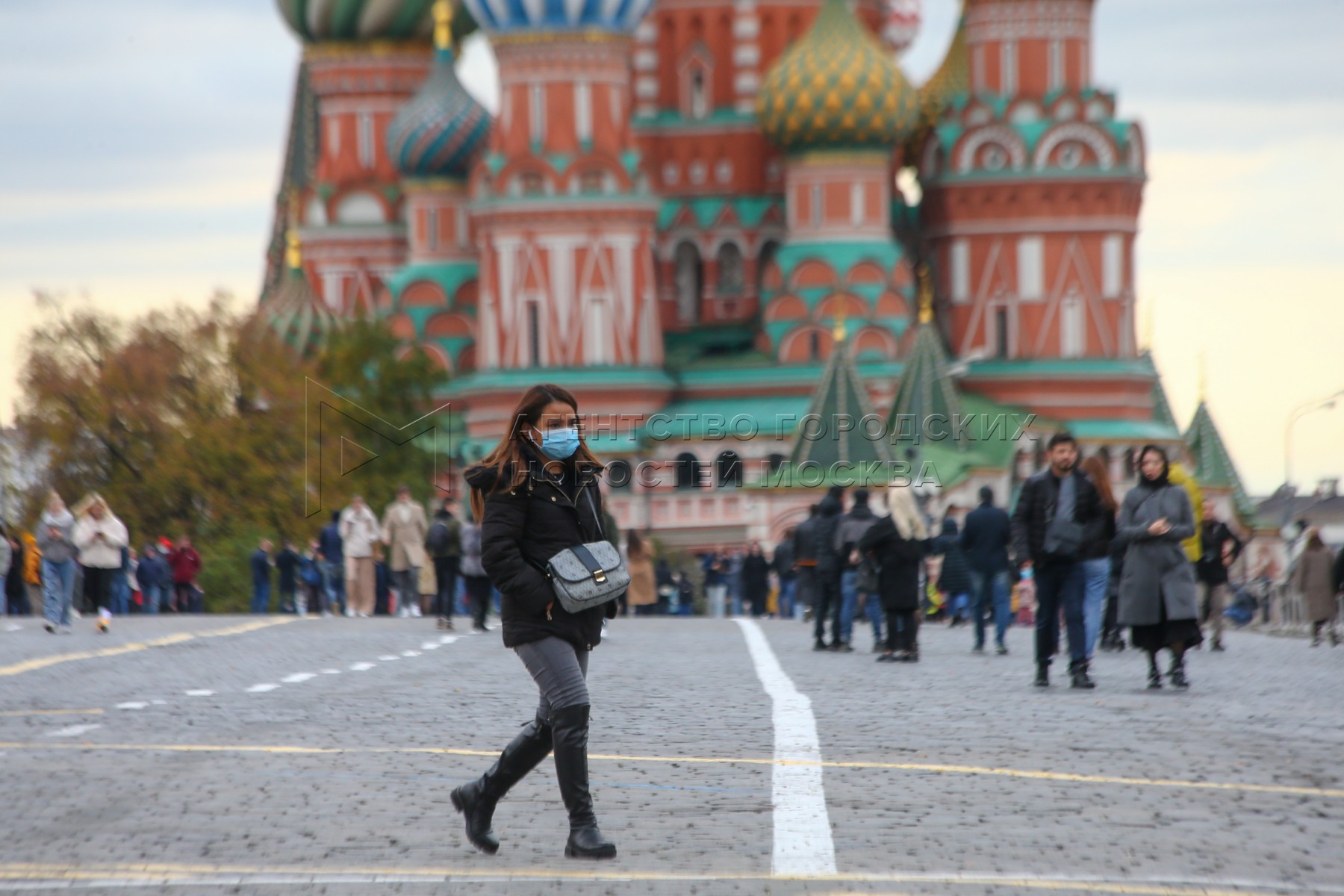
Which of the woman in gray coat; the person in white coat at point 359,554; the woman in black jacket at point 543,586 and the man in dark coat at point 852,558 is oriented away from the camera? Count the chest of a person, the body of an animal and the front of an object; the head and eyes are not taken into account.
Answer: the man in dark coat

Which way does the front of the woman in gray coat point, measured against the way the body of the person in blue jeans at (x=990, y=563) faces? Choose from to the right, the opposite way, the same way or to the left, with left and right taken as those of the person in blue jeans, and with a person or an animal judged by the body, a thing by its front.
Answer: the opposite way

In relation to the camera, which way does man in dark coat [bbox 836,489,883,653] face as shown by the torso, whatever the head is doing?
away from the camera

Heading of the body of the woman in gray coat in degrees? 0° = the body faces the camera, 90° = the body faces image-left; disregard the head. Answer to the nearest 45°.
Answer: approximately 0°

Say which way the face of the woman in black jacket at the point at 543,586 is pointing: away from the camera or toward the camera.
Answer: toward the camera

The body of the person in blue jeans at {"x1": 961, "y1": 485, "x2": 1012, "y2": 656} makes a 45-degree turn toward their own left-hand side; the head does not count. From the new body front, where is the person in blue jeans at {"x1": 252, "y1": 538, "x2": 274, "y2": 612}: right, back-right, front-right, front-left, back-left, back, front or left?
front

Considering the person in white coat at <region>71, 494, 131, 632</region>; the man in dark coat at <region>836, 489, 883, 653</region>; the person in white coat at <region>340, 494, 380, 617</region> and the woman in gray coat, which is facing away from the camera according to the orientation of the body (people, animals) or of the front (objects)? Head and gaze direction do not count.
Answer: the man in dark coat

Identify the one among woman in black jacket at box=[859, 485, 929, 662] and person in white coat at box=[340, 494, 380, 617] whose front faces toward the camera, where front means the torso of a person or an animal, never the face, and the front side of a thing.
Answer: the person in white coat

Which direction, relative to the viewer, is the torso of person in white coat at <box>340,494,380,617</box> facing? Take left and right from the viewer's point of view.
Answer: facing the viewer

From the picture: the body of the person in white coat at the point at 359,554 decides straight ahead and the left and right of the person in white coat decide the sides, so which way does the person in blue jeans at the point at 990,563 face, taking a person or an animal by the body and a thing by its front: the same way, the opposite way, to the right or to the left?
the opposite way

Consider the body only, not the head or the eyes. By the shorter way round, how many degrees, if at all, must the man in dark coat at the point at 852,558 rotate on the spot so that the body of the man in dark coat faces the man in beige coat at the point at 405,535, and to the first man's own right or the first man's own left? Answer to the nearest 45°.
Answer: approximately 45° to the first man's own left

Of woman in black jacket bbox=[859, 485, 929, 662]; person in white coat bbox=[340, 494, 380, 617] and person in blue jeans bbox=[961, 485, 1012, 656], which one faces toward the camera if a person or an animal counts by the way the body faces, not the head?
the person in white coat

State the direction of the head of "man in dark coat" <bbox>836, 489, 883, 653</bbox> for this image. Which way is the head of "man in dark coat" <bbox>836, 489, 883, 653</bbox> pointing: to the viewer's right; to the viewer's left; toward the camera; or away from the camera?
away from the camera

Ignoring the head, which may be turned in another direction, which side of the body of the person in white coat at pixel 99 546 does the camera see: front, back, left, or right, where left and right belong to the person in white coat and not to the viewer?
front

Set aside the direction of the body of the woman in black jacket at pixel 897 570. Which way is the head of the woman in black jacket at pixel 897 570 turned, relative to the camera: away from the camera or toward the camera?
away from the camera

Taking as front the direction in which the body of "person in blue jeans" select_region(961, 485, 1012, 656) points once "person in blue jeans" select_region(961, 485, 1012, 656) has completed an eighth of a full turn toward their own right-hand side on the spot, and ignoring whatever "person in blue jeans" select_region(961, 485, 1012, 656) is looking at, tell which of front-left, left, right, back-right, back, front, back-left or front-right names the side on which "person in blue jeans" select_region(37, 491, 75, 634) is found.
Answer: back-left

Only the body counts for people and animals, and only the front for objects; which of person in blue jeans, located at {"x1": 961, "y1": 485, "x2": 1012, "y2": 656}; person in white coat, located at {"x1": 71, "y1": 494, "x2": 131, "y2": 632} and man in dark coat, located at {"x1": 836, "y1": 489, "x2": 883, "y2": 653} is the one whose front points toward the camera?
the person in white coat
